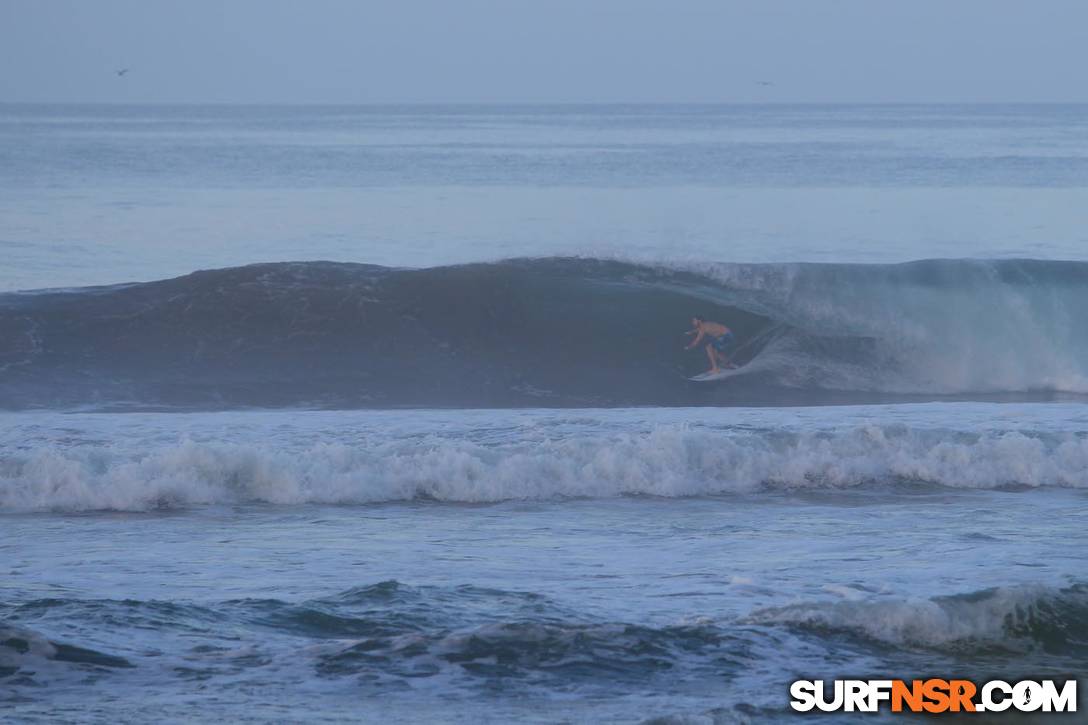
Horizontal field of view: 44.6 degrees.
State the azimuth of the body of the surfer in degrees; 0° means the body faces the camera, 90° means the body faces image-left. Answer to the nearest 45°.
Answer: approximately 90°
